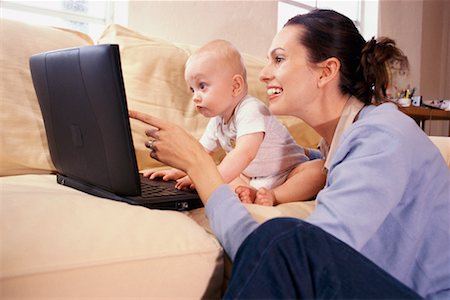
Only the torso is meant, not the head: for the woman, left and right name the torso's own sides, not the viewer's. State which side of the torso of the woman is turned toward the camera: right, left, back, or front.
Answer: left

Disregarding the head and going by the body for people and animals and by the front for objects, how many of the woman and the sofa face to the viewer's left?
1

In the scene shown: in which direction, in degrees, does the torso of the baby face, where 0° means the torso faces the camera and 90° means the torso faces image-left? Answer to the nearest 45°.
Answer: approximately 45°

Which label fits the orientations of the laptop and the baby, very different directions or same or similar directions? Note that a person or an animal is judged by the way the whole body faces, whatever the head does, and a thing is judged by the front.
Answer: very different directions

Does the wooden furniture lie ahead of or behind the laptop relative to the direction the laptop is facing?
ahead

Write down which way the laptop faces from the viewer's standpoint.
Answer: facing away from the viewer and to the right of the viewer

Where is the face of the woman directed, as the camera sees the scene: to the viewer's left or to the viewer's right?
to the viewer's left

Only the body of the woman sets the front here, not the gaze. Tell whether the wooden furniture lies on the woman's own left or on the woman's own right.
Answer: on the woman's own right
